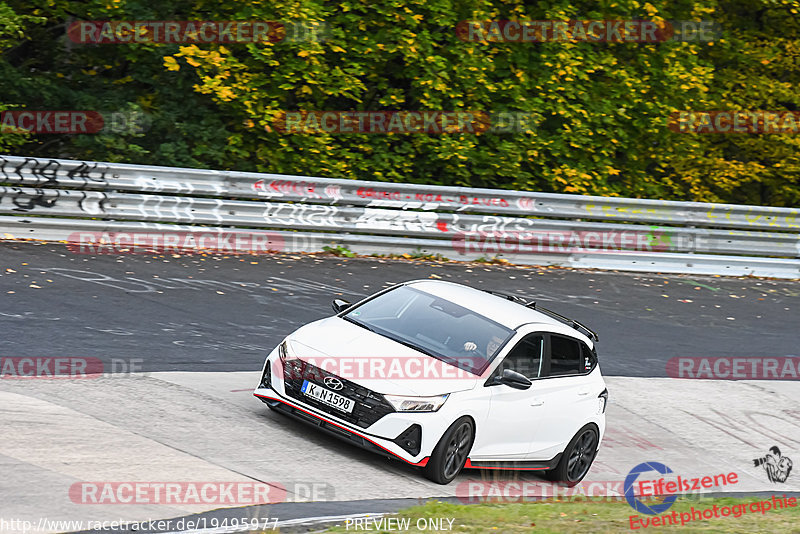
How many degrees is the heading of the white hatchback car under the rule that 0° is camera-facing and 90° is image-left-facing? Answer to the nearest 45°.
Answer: approximately 45°

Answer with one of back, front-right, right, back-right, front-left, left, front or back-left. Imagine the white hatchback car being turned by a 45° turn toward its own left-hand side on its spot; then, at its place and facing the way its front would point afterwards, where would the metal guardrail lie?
back
